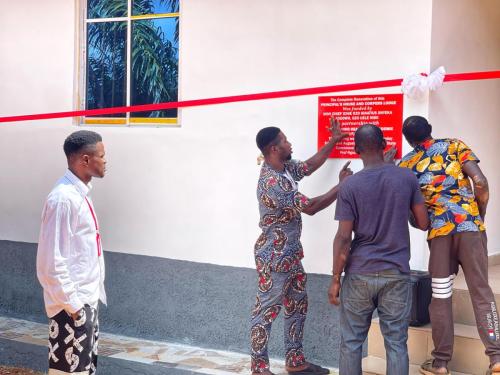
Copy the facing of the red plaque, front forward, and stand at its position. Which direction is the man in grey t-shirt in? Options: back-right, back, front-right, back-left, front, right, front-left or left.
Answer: front

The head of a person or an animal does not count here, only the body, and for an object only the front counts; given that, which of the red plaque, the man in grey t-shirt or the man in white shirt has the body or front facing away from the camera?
the man in grey t-shirt

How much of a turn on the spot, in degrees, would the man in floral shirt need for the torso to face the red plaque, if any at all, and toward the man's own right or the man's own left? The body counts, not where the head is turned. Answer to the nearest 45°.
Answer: approximately 45° to the man's own left

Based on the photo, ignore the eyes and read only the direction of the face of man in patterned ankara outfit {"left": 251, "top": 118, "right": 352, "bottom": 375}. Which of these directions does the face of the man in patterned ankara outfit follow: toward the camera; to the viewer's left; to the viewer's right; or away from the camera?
to the viewer's right

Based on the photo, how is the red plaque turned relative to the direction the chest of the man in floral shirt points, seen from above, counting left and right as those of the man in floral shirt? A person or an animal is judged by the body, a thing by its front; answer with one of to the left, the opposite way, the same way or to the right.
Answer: the opposite way

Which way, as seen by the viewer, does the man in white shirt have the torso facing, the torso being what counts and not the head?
to the viewer's right

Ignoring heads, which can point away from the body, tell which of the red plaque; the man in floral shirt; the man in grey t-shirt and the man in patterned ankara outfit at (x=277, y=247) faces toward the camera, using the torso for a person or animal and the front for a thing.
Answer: the red plaque

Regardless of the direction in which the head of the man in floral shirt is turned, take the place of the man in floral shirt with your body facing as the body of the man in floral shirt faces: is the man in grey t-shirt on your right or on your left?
on your left

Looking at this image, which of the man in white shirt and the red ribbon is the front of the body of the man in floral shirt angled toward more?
the red ribbon

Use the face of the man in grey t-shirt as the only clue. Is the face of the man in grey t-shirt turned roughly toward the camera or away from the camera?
away from the camera

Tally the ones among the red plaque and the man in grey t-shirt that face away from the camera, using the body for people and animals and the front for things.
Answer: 1

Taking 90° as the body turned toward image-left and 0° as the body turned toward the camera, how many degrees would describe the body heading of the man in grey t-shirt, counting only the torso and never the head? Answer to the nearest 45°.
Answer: approximately 180°

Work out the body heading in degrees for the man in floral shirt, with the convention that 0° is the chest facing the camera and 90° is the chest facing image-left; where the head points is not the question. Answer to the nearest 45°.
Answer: approximately 180°

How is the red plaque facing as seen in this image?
toward the camera

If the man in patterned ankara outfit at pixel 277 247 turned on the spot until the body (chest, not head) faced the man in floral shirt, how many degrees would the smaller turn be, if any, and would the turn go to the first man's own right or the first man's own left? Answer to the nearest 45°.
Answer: approximately 45° to the first man's own right

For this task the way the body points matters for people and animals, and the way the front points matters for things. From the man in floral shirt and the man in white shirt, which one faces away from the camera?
the man in floral shirt
